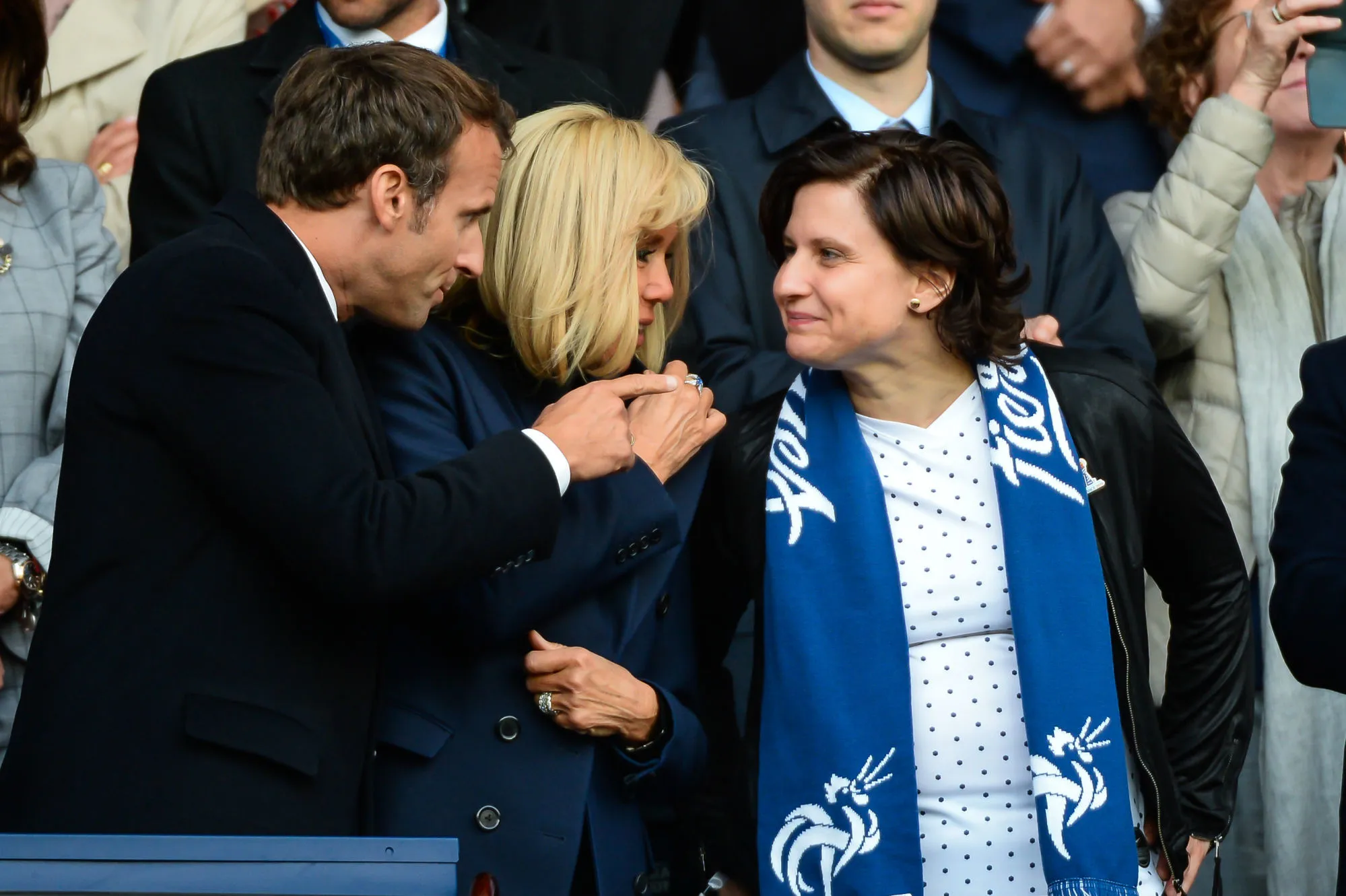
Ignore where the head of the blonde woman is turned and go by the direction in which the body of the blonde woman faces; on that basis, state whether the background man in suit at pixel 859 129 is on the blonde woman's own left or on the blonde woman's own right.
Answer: on the blonde woman's own left

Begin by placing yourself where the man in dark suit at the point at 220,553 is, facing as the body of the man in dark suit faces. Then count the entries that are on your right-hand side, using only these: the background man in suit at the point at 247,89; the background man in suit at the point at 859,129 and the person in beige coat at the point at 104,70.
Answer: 0

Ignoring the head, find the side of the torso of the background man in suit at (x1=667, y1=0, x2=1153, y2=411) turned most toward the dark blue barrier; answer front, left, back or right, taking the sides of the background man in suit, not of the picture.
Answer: front

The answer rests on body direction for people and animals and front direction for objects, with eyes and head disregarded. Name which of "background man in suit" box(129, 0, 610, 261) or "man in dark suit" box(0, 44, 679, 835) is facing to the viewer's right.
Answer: the man in dark suit

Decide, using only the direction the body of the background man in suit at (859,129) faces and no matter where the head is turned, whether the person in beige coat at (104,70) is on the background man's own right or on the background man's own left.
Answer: on the background man's own right

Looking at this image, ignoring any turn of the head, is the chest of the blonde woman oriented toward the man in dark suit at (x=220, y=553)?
no

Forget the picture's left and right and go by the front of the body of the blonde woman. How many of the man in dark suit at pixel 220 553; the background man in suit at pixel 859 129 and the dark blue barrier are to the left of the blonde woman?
1

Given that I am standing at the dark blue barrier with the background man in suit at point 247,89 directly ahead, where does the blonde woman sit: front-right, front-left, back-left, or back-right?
front-right

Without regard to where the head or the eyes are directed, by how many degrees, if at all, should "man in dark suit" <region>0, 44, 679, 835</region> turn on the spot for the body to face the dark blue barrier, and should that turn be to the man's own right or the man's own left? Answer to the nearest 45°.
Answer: approximately 90° to the man's own right

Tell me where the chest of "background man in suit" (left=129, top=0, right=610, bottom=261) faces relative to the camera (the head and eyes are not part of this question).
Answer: toward the camera

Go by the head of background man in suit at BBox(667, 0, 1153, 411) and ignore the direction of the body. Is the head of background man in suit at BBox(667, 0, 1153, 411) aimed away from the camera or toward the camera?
toward the camera

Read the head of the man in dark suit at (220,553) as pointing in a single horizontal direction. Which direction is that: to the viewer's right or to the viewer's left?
to the viewer's right

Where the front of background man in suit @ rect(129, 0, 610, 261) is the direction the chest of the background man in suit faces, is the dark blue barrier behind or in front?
in front

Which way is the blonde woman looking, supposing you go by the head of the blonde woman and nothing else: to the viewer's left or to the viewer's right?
to the viewer's right

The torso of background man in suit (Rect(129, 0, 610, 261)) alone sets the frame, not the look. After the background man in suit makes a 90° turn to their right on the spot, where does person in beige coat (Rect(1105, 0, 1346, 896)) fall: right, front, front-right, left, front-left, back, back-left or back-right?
back

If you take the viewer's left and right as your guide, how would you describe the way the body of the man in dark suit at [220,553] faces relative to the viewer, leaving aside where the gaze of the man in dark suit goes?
facing to the right of the viewer

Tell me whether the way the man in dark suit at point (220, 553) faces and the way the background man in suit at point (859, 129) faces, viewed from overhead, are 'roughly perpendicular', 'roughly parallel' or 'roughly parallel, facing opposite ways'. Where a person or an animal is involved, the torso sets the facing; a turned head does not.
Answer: roughly perpendicular

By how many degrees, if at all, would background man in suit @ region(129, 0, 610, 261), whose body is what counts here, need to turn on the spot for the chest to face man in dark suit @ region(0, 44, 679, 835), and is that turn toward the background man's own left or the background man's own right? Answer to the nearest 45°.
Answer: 0° — they already face them
